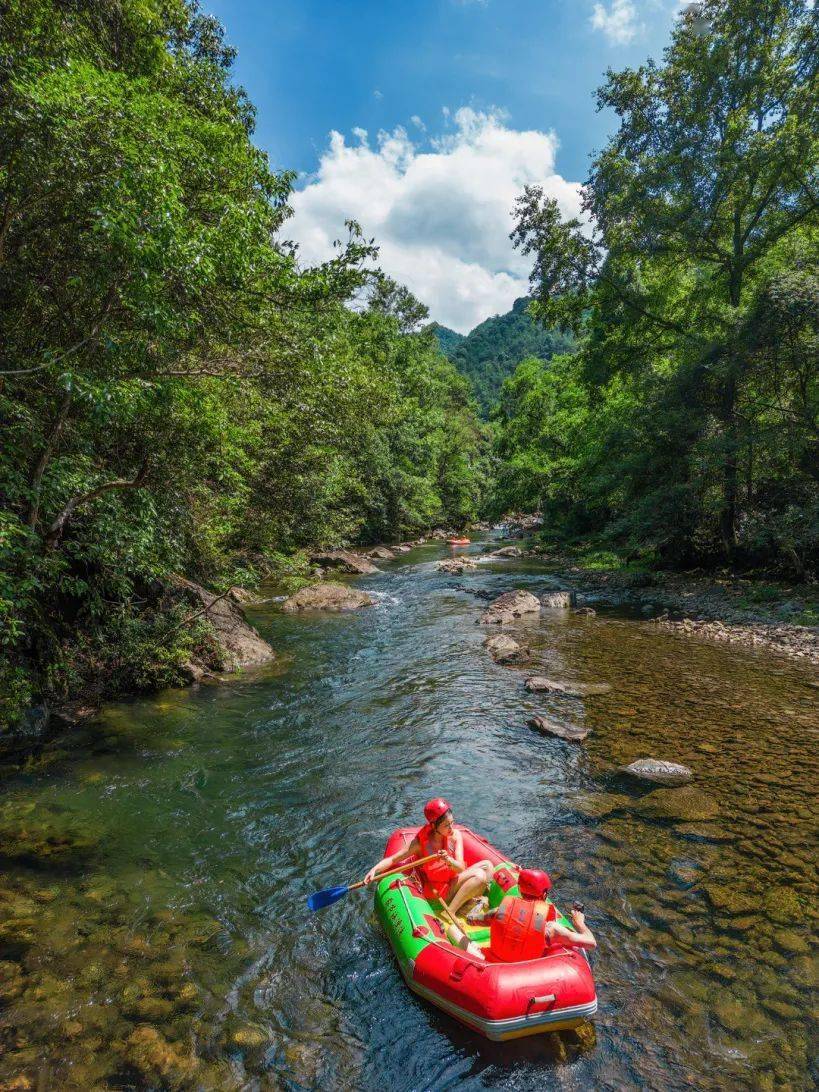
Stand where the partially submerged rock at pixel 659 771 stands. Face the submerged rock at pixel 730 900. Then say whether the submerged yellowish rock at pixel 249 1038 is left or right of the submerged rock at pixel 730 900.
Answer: right

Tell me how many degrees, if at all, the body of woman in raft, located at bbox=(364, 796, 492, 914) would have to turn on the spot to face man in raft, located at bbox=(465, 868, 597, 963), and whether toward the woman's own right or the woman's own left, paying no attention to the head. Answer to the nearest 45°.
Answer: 0° — they already face them

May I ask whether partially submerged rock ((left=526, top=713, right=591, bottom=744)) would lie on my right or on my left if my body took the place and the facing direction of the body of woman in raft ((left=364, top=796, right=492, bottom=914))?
on my left

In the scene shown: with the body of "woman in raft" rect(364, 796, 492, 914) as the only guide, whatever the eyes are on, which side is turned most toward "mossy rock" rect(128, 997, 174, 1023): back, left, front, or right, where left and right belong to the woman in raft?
right

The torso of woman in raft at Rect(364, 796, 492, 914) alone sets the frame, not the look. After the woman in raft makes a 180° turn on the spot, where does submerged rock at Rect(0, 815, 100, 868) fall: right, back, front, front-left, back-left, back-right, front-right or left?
front-left

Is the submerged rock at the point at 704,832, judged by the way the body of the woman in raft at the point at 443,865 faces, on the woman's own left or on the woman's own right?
on the woman's own left

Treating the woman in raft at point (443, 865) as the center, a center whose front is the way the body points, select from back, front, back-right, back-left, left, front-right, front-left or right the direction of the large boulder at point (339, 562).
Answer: back-left

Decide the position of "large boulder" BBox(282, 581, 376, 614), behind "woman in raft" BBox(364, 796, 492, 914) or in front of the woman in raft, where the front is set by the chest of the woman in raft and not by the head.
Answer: behind

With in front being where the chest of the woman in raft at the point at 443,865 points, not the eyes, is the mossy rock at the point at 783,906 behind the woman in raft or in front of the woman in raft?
in front

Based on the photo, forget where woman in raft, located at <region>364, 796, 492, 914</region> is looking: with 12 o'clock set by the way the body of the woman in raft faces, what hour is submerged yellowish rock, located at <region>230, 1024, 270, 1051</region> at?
The submerged yellowish rock is roughly at 3 o'clock from the woman in raft.

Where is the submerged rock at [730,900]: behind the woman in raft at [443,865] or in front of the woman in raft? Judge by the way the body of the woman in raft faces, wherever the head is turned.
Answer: in front

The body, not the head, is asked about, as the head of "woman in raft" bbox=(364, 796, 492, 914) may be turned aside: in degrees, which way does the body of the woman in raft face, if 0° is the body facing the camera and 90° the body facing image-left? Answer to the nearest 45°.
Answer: approximately 315°

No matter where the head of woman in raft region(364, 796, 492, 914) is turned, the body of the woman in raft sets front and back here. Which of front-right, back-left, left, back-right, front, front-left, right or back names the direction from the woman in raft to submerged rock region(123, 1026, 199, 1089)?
right

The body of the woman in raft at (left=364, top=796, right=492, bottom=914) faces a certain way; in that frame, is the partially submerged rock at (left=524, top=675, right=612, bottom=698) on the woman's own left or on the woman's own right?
on the woman's own left
